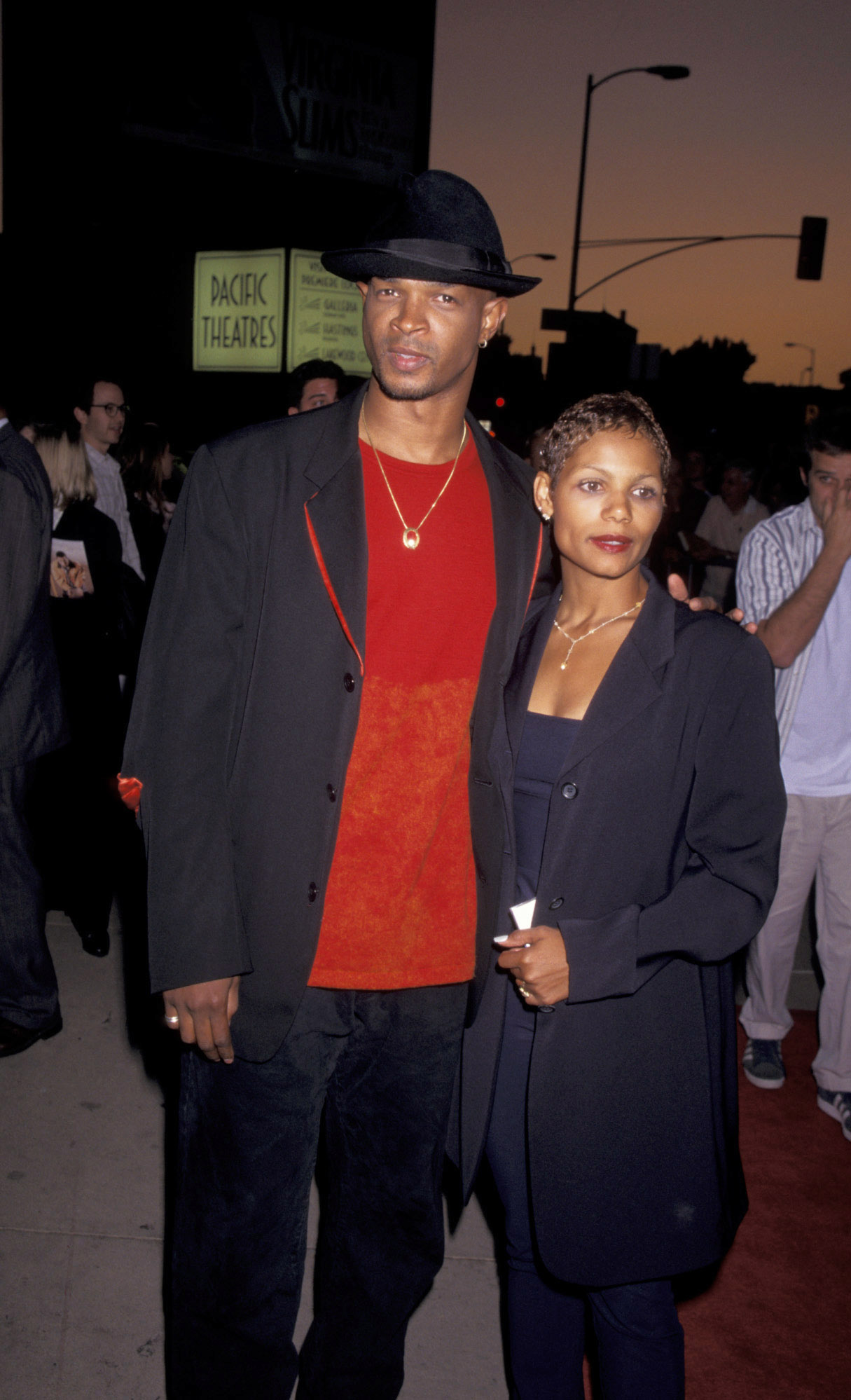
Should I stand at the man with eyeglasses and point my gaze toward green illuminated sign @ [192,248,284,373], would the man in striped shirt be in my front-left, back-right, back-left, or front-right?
back-right

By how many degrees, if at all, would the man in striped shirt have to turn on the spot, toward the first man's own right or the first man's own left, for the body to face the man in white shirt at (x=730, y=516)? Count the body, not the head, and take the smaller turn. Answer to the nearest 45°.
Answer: approximately 180°

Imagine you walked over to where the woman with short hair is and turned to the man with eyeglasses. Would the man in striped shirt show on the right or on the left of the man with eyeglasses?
right

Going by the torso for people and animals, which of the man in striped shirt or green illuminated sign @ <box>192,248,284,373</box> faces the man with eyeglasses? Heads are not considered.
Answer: the green illuminated sign

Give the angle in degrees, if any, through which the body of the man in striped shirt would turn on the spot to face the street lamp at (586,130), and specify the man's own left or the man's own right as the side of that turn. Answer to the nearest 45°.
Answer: approximately 180°

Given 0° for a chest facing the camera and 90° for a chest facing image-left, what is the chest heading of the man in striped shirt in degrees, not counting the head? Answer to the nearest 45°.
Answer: approximately 0°

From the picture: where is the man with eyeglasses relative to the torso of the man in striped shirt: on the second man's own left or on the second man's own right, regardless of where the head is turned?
on the second man's own right

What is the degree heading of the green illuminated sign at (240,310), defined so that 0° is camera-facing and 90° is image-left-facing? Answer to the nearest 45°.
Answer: approximately 0°

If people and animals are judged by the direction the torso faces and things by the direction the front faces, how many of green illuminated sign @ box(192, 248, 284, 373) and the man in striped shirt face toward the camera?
2

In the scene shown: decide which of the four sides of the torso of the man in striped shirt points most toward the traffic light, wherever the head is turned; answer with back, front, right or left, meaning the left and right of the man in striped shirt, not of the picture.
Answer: back
